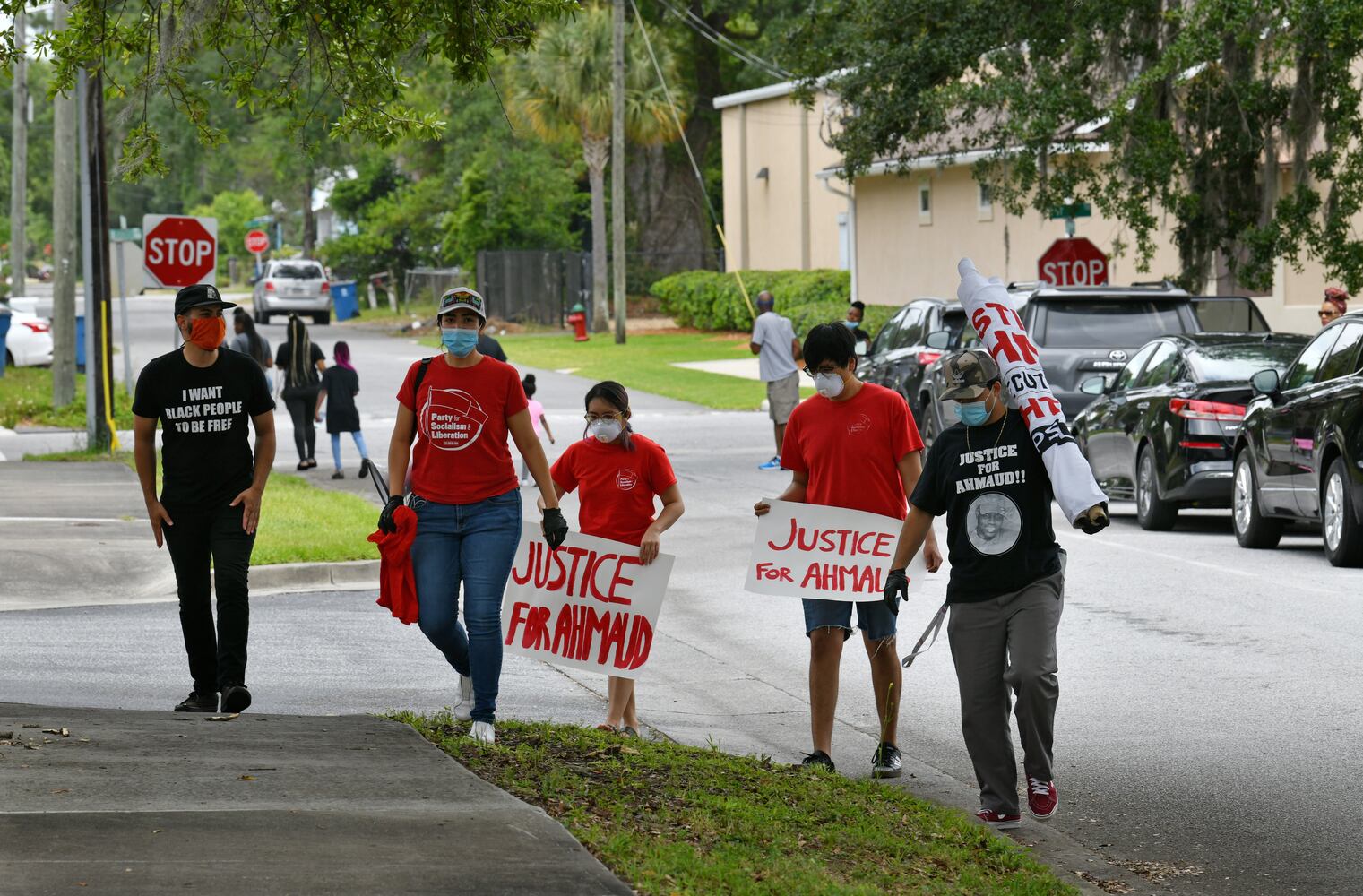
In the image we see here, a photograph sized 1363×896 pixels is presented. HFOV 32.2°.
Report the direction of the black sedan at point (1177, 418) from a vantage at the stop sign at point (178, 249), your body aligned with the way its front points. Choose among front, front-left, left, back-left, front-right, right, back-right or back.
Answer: front-left

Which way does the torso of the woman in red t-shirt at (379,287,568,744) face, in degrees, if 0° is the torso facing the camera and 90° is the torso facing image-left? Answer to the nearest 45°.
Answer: approximately 0°

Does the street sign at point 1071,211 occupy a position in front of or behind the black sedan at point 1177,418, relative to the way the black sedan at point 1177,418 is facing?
in front

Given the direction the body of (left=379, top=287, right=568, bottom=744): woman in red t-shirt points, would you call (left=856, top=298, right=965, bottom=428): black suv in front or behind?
behind

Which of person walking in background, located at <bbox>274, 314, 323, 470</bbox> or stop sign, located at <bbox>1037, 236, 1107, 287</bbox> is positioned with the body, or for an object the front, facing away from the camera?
the person walking in background

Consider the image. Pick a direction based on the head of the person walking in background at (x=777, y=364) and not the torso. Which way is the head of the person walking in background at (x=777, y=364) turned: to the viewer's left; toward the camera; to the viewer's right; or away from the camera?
away from the camera

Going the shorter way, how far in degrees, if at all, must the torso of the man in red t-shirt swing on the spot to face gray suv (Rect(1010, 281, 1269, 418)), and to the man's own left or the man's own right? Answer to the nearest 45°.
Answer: approximately 180°

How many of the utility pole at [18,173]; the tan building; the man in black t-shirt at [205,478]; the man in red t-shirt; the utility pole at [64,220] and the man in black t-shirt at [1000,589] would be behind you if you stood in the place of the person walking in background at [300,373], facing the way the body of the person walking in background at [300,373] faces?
3

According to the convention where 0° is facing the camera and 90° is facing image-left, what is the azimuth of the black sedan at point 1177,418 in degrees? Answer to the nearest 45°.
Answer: approximately 135°

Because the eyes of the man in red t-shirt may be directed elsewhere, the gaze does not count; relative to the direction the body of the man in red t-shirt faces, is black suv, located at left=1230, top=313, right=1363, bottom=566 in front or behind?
behind

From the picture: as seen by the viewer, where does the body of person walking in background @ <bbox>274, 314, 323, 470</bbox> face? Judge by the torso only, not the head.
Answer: away from the camera

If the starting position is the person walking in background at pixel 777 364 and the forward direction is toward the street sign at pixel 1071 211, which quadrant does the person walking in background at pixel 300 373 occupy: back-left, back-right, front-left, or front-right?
back-left

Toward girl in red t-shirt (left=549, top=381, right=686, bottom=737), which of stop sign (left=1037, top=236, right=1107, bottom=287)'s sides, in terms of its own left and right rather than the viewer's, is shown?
front
